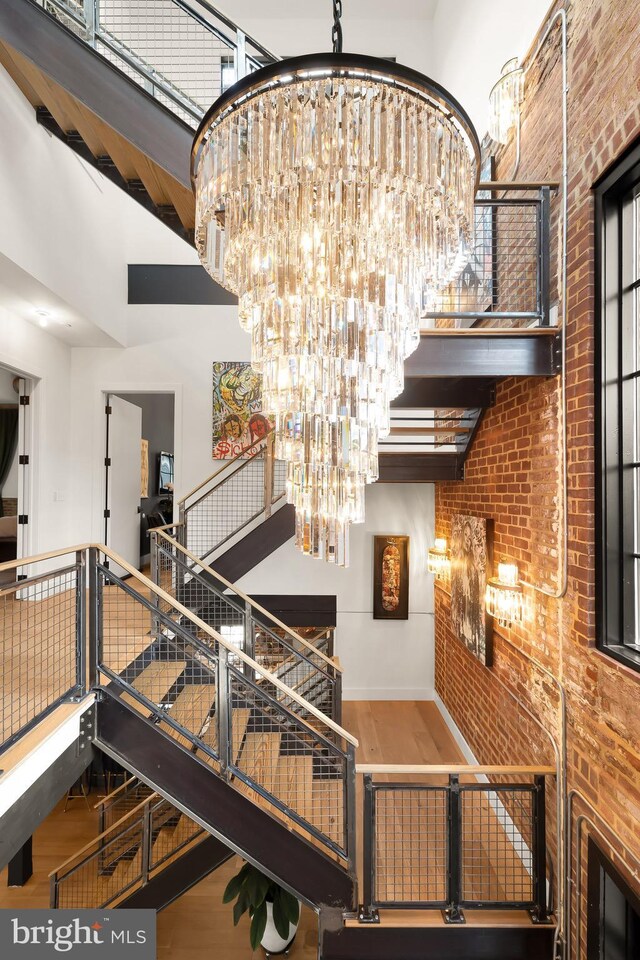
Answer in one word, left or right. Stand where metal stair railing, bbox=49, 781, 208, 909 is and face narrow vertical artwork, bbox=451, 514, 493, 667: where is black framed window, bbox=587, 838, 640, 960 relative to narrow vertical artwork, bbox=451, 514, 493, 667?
right

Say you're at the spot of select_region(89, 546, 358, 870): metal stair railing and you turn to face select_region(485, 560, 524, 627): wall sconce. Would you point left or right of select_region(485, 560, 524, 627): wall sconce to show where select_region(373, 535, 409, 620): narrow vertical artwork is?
left

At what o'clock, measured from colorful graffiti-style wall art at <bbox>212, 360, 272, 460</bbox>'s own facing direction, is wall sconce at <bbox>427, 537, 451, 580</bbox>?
The wall sconce is roughly at 10 o'clock from the colorful graffiti-style wall art.

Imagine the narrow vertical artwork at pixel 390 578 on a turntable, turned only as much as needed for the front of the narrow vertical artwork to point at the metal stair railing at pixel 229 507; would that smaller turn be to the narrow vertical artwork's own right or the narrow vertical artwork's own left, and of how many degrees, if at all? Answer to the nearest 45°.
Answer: approximately 90° to the narrow vertical artwork's own right

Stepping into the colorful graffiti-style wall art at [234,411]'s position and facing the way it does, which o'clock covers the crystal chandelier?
The crystal chandelier is roughly at 12 o'clock from the colorful graffiti-style wall art.

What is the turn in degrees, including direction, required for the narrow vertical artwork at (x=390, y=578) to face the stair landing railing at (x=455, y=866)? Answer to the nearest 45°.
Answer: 0° — it already faces it

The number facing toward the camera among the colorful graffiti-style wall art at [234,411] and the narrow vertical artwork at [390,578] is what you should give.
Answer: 2

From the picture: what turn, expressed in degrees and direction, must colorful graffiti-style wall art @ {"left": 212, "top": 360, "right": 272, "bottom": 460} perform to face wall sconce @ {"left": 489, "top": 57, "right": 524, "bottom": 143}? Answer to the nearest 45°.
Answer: approximately 45° to its left

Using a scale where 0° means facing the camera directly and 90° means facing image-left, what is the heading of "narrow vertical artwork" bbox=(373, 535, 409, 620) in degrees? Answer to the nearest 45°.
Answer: approximately 0°
